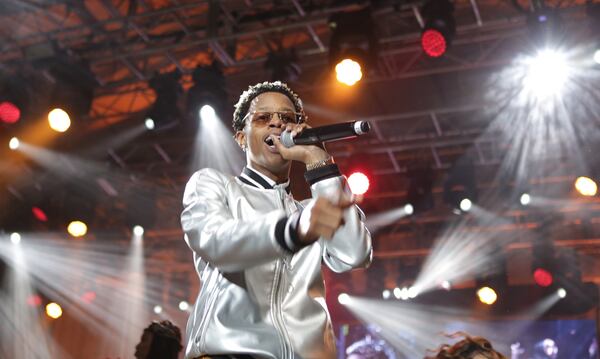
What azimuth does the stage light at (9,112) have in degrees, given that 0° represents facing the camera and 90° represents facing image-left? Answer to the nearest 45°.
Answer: approximately 0°

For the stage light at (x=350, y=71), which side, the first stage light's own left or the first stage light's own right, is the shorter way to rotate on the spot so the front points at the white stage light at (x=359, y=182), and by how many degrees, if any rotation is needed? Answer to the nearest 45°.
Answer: approximately 180°

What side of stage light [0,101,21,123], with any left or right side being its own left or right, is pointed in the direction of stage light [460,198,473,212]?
left

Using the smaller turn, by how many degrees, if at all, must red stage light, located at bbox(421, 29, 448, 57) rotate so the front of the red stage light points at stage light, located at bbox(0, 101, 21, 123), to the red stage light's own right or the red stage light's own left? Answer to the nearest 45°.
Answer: approximately 90° to the red stage light's own right

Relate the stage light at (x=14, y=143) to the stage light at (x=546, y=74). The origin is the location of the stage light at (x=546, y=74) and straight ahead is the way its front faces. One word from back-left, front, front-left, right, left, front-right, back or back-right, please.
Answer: right

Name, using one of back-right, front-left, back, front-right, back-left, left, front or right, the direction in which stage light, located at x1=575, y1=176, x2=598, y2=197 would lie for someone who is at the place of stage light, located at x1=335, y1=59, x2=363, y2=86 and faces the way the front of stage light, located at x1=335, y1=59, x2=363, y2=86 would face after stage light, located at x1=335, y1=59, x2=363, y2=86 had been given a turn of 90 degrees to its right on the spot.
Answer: back-right

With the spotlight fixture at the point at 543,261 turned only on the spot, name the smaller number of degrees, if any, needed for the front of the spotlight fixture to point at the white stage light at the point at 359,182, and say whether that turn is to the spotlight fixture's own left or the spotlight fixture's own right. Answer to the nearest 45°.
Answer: approximately 45° to the spotlight fixture's own right

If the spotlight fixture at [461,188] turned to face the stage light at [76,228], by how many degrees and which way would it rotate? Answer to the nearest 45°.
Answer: approximately 90° to its right
